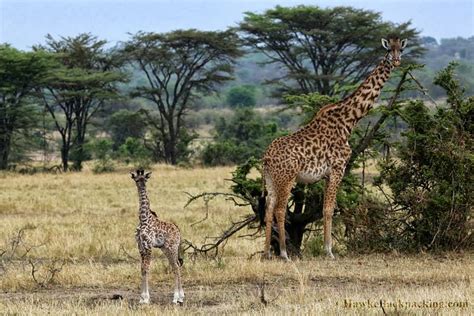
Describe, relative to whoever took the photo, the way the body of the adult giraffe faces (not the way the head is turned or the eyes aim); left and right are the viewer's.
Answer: facing to the right of the viewer

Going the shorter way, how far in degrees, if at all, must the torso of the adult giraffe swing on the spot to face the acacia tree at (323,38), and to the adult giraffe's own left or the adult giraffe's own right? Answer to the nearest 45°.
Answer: approximately 90° to the adult giraffe's own left

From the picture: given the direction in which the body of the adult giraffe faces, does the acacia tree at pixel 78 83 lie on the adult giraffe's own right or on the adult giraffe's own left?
on the adult giraffe's own left

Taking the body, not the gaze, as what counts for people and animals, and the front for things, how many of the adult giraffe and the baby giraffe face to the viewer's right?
1

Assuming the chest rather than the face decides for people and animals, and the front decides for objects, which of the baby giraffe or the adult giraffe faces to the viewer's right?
the adult giraffe

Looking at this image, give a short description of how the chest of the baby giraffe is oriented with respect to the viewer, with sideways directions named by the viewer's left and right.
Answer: facing the viewer and to the left of the viewer

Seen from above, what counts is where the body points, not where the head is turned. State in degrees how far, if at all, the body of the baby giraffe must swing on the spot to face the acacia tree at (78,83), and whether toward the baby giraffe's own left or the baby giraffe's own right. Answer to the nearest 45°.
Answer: approximately 135° to the baby giraffe's own right

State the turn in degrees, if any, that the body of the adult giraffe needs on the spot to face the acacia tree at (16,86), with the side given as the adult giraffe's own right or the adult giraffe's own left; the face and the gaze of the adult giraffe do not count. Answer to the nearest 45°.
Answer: approximately 135° to the adult giraffe's own left

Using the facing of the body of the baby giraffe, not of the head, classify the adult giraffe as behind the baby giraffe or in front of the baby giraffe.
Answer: behind
